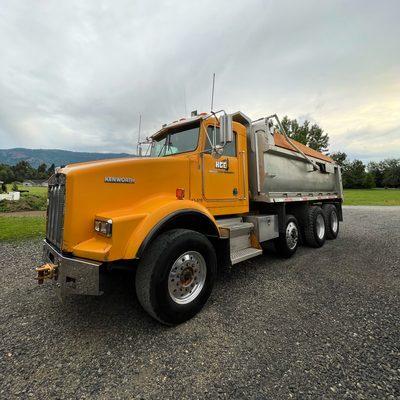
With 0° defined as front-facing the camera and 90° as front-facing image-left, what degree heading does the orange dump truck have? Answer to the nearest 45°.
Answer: approximately 45°
